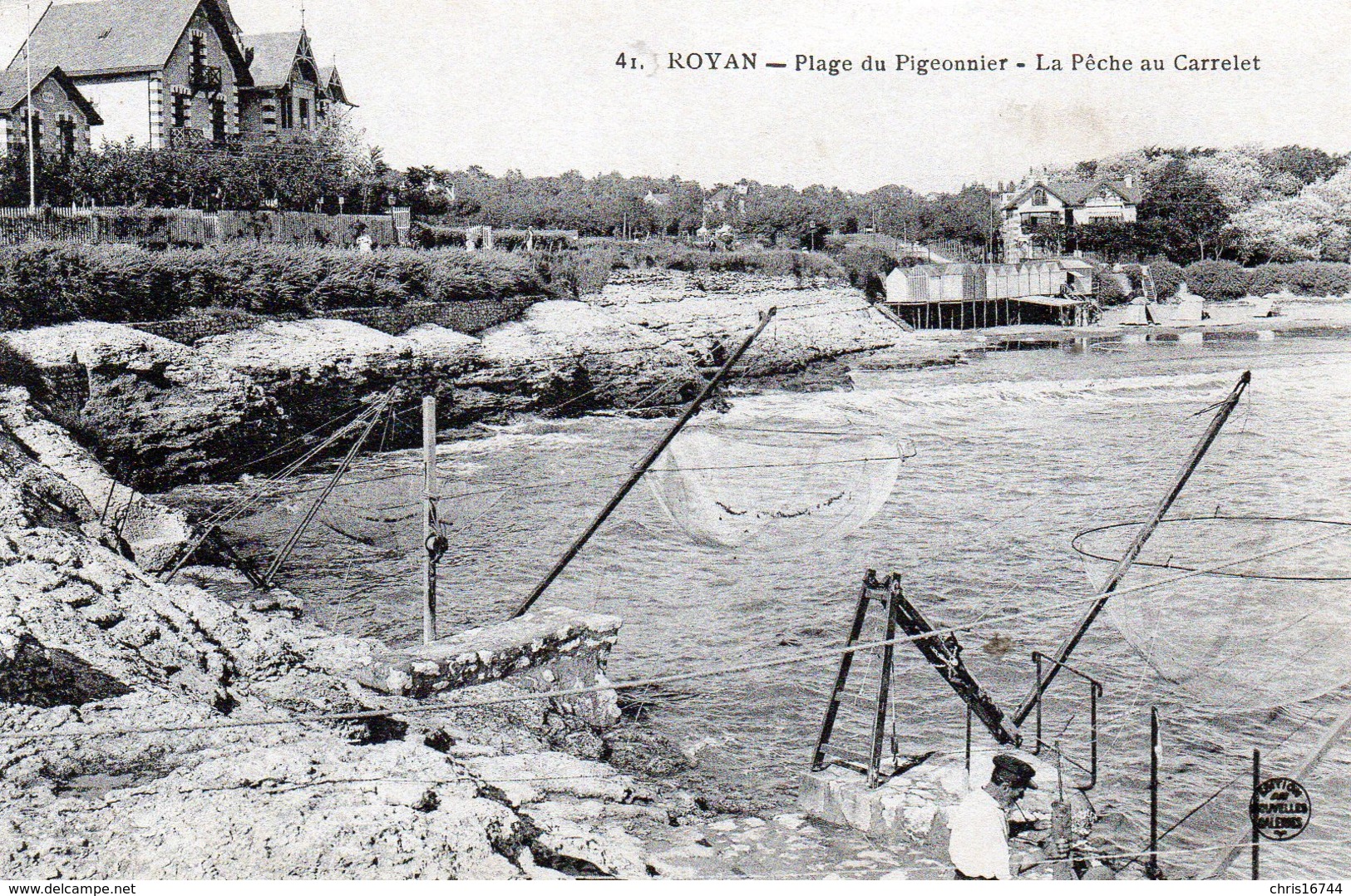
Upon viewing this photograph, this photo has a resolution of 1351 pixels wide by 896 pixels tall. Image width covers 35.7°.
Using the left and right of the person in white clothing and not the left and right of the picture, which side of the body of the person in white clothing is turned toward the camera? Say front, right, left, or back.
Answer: right

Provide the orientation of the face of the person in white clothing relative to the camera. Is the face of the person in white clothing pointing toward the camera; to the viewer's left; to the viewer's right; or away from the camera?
to the viewer's right

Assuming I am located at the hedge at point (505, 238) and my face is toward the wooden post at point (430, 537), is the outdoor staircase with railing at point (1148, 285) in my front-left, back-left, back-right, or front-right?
back-left

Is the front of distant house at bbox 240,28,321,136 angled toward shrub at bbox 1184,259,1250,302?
no

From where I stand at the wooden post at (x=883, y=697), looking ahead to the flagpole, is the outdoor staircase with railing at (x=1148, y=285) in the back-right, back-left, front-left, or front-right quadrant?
front-right

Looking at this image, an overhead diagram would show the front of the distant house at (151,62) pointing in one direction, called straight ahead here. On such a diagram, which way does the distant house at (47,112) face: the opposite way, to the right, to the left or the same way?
the same way

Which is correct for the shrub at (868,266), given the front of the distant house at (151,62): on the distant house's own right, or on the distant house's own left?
on the distant house's own left

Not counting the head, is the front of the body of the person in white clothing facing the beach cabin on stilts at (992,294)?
no

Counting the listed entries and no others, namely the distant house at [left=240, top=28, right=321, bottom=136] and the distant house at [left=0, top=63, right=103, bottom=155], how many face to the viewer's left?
0
